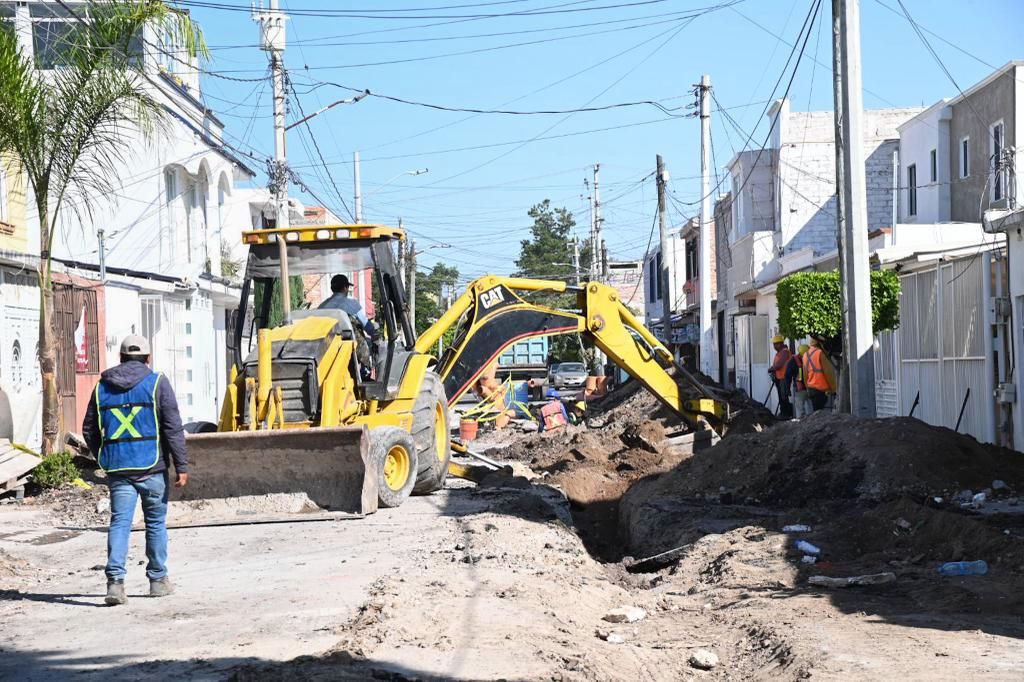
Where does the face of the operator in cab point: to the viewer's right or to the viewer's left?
to the viewer's right

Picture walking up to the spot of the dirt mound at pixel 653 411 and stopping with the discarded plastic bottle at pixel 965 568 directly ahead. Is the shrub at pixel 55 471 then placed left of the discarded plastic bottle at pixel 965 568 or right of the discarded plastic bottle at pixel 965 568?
right

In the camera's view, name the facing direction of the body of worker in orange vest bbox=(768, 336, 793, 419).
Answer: to the viewer's left

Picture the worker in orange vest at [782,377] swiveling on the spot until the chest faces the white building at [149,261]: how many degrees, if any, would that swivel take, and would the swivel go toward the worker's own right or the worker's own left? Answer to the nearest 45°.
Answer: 0° — they already face it

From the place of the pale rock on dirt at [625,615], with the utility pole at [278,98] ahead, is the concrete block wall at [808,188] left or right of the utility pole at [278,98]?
right

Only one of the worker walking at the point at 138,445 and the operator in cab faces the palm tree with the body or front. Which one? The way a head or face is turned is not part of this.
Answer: the worker walking

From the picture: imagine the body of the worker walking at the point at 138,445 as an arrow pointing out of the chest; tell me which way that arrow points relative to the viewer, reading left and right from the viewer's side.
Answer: facing away from the viewer

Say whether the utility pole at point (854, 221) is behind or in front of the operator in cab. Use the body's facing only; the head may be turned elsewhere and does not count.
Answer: in front

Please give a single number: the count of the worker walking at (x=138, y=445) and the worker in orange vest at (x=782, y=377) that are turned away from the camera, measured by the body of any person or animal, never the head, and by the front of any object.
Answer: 1

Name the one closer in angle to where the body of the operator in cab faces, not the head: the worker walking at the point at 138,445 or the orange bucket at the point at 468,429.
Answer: the orange bucket

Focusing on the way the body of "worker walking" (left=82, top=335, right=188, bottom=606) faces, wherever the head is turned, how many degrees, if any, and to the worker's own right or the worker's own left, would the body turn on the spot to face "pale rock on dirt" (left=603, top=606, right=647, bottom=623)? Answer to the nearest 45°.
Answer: approximately 90° to the worker's own right

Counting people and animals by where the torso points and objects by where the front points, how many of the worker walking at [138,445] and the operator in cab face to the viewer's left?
0

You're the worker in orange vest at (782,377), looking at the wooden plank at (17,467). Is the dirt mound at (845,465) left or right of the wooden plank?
left

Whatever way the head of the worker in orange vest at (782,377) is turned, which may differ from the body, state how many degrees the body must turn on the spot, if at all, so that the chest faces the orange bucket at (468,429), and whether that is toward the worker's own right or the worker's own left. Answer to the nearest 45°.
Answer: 0° — they already face it

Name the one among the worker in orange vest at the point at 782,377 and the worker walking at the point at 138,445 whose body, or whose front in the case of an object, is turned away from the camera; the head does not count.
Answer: the worker walking
